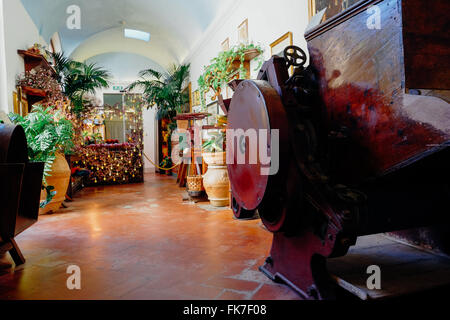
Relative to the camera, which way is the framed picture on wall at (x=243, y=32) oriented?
to the viewer's left

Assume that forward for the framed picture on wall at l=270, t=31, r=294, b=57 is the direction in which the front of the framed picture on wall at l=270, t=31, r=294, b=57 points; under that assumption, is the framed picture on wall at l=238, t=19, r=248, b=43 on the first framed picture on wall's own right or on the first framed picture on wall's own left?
on the first framed picture on wall's own right

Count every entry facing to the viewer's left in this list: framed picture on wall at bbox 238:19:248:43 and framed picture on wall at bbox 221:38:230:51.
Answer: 2

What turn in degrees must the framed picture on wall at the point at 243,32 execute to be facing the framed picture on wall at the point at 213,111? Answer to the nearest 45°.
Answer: approximately 90° to its right

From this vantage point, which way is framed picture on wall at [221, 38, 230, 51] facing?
to the viewer's left

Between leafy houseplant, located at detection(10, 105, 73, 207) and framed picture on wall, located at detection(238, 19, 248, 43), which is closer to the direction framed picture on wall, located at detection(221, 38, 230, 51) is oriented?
the leafy houseplant

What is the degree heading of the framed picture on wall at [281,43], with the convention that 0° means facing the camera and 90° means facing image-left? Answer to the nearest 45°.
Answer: approximately 45°

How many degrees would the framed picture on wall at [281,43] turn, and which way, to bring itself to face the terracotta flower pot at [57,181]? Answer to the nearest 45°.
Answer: approximately 45° to its right
